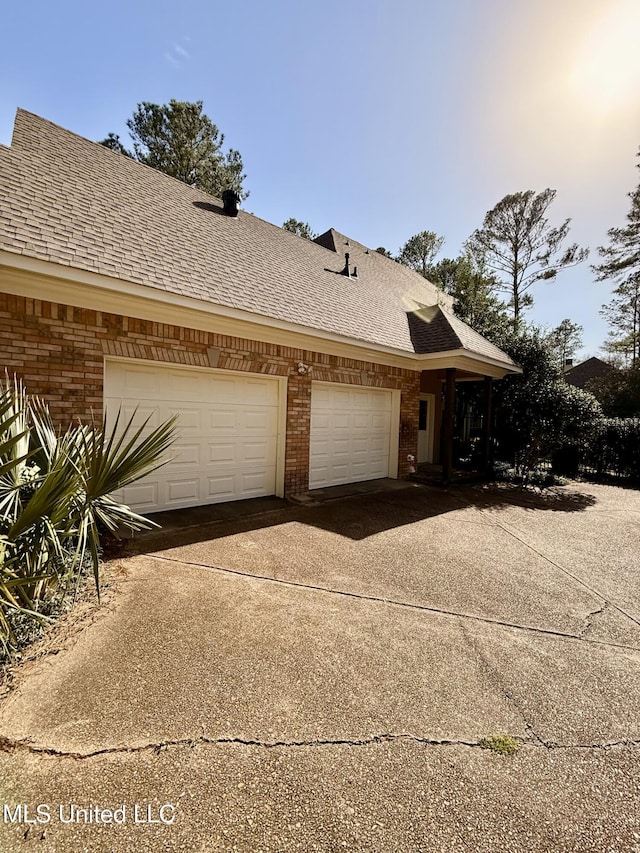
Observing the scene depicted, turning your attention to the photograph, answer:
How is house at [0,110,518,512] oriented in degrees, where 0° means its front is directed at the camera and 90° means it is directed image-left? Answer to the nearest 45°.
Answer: approximately 315°

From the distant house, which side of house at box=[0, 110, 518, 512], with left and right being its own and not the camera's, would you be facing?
left

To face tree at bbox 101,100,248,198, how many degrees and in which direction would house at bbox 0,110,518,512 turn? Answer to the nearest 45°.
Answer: approximately 135° to its left

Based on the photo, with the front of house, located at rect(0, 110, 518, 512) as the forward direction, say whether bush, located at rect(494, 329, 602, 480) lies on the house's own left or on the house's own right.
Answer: on the house's own left

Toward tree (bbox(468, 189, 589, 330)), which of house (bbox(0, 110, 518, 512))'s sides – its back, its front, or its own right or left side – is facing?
left

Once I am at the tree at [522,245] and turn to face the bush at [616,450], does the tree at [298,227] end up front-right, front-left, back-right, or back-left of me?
back-right

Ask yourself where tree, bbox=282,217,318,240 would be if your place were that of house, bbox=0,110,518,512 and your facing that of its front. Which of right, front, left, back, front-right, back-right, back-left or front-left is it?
back-left

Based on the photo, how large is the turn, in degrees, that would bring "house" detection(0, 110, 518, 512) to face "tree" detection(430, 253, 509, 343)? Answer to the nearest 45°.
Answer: approximately 90° to its left

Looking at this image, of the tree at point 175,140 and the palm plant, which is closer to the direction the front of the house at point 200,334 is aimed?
the palm plant

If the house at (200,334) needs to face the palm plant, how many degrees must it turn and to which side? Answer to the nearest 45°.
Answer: approximately 45° to its right
